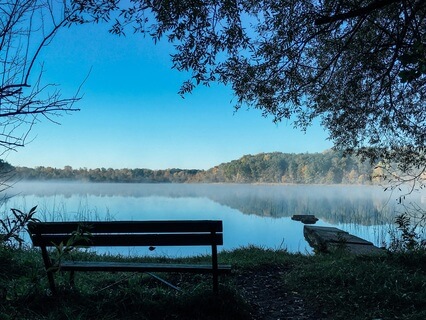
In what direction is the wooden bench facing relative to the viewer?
away from the camera
